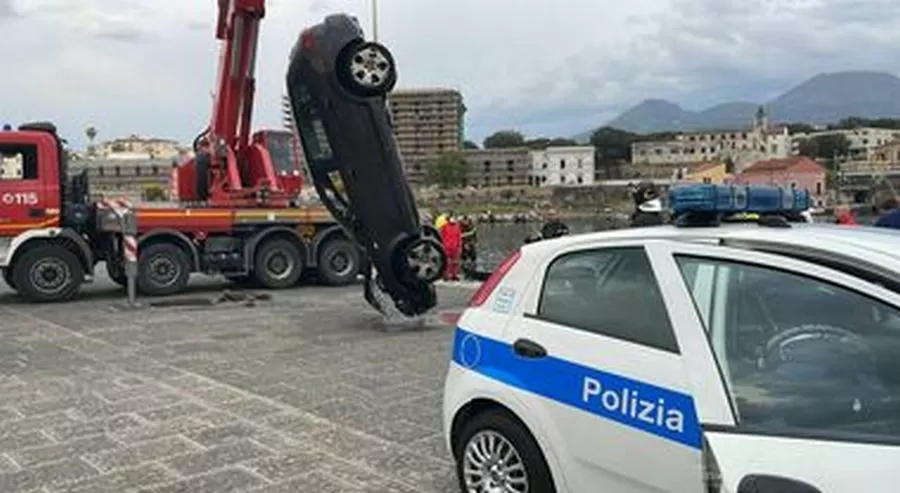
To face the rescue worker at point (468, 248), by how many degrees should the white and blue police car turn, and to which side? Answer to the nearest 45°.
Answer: approximately 135° to its left

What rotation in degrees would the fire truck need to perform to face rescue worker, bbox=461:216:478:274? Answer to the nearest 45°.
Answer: approximately 135° to its right

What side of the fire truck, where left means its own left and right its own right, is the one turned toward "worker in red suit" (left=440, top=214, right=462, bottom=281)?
back

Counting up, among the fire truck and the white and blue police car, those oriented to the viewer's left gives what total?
1

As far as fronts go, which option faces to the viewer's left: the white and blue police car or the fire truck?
the fire truck

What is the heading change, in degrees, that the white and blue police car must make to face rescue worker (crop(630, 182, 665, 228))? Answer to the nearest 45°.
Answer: approximately 135° to its left

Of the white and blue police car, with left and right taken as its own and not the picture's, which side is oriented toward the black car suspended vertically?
back

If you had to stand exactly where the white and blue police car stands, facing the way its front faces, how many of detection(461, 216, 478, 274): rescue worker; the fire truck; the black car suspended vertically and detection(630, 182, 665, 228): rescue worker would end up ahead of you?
0

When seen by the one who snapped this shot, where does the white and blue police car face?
facing the viewer and to the right of the viewer

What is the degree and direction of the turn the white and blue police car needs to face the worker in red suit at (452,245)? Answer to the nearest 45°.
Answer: approximately 135° to its left

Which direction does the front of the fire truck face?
to the viewer's left
